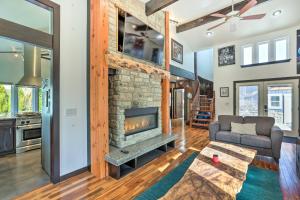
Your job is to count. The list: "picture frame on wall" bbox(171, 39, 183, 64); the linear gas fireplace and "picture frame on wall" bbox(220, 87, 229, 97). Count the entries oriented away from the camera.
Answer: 0

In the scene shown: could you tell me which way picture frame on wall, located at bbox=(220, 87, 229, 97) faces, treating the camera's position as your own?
facing the viewer

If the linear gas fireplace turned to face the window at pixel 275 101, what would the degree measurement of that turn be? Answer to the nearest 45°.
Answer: approximately 45° to its left

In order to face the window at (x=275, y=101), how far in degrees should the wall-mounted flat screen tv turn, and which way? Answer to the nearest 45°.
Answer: approximately 45° to its left

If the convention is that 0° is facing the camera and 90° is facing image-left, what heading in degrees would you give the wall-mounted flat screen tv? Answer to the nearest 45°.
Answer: approximately 315°

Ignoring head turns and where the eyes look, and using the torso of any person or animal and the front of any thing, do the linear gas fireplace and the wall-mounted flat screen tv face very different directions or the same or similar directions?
same or similar directions

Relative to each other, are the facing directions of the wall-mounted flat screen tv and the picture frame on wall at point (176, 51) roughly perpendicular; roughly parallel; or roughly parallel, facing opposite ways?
roughly parallel

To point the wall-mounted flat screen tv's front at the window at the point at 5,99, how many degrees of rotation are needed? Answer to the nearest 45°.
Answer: approximately 135° to its right

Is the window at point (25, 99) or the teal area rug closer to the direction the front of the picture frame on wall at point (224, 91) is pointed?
the teal area rug

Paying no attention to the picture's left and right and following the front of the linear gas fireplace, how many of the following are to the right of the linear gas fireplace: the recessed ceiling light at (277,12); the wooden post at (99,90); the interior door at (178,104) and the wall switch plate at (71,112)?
2

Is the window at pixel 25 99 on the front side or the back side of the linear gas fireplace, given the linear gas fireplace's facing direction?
on the back side

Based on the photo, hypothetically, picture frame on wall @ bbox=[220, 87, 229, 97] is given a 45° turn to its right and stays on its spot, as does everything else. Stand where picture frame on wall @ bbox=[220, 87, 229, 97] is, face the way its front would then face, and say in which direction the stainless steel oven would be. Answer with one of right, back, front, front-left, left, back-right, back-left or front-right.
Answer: front

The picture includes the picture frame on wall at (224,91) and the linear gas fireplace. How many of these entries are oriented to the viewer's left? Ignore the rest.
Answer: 0

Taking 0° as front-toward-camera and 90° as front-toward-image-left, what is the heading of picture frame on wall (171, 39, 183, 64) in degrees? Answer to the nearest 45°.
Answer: approximately 315°

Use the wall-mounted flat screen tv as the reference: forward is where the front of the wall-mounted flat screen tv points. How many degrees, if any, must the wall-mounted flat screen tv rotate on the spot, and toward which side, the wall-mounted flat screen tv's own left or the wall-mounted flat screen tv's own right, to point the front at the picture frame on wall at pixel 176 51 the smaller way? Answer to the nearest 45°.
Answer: approximately 90° to the wall-mounted flat screen tv's own left

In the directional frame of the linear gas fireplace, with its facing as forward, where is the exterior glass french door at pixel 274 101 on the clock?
The exterior glass french door is roughly at 10 o'clock from the linear gas fireplace.

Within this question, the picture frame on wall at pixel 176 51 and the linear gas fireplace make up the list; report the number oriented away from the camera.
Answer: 0

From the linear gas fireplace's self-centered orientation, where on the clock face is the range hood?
The range hood is roughly at 5 o'clock from the linear gas fireplace.

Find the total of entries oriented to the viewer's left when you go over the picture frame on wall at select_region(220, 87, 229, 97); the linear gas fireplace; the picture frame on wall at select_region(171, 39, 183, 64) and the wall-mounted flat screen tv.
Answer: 0

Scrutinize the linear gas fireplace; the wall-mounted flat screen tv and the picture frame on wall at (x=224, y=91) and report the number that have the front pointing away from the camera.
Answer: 0

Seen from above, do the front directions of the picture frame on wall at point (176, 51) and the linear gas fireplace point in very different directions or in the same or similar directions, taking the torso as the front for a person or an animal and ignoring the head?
same or similar directions

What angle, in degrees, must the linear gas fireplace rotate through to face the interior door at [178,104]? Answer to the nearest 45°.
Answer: approximately 135° to its left
